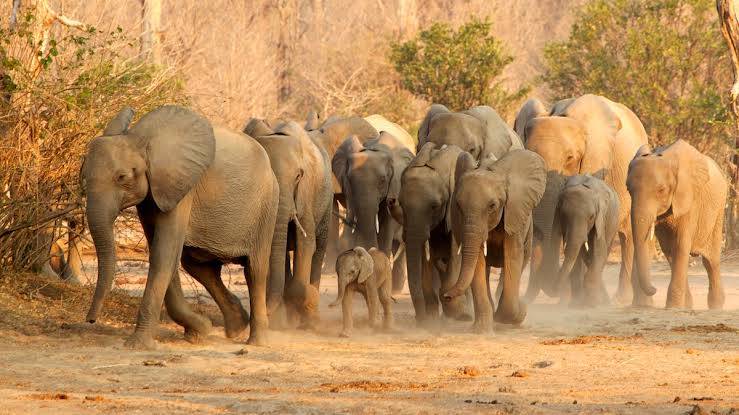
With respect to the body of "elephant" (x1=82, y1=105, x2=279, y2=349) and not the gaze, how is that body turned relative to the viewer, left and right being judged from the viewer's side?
facing the viewer and to the left of the viewer

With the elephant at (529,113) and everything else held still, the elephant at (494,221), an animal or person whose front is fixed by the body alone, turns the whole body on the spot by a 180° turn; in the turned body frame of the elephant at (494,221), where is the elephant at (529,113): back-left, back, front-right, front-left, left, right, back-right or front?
front-left

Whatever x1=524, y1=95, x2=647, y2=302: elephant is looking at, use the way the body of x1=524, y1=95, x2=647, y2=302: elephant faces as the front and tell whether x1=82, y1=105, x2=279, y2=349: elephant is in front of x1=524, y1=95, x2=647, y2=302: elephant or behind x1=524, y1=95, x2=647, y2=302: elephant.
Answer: in front

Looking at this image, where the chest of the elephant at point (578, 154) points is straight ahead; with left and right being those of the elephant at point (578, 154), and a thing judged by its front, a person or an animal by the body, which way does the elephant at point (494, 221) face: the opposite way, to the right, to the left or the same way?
the same way

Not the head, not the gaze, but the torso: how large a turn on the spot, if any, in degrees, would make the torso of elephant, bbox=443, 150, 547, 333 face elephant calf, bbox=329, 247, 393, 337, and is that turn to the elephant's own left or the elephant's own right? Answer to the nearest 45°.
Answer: approximately 45° to the elephant's own right

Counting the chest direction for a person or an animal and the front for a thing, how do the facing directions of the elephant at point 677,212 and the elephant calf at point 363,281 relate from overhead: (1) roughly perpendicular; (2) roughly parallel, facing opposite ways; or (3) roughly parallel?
roughly parallel

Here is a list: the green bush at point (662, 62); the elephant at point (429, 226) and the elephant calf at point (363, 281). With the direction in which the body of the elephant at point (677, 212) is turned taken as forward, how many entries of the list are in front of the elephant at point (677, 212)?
2

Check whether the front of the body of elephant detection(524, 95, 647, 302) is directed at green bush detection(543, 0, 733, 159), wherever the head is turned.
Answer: no

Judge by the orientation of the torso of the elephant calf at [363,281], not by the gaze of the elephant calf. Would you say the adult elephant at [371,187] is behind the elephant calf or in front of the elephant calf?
behind

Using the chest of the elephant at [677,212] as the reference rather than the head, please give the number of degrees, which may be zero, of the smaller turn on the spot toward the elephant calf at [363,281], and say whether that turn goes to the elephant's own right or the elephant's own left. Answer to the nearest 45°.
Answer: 0° — it already faces it

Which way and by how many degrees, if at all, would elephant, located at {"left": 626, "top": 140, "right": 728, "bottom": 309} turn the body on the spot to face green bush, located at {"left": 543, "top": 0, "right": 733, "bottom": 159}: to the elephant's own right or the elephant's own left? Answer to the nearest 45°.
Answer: approximately 135° to the elephant's own right

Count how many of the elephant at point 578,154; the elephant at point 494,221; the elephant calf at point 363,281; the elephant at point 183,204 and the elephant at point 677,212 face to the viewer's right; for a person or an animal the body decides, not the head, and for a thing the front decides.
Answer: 0

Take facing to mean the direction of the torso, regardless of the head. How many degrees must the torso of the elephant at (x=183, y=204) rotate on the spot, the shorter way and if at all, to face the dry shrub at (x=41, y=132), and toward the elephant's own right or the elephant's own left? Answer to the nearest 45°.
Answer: approximately 90° to the elephant's own right

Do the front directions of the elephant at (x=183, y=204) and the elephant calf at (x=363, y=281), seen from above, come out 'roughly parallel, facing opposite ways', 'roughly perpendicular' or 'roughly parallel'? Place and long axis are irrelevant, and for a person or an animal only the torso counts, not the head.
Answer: roughly parallel
